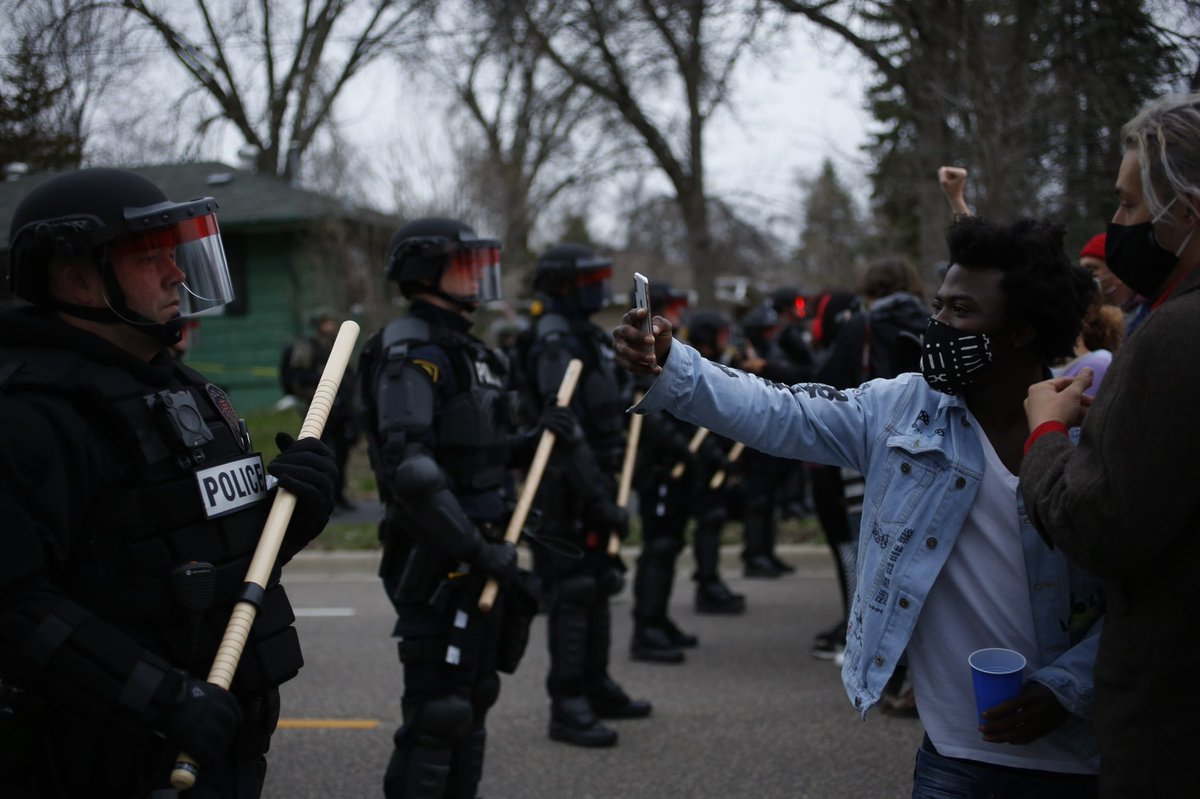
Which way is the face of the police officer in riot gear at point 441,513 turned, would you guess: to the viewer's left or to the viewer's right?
to the viewer's right

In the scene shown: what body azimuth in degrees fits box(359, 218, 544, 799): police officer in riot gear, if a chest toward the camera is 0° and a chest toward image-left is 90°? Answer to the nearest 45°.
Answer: approximately 270°

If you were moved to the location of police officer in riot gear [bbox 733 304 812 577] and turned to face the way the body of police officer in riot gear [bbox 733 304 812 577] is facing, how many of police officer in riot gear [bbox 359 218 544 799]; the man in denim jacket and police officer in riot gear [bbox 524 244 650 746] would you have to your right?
3

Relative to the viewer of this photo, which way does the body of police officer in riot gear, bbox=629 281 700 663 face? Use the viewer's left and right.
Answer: facing to the right of the viewer

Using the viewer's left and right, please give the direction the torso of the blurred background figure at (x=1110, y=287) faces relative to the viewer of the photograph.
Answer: facing to the left of the viewer

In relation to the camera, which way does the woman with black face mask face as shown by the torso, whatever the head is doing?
to the viewer's left

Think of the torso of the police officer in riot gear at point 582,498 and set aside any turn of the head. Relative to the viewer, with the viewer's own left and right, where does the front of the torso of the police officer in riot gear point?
facing to the right of the viewer

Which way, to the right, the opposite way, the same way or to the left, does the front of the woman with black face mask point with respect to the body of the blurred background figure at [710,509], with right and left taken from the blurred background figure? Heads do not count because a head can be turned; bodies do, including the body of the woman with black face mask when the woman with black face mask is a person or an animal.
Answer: the opposite way

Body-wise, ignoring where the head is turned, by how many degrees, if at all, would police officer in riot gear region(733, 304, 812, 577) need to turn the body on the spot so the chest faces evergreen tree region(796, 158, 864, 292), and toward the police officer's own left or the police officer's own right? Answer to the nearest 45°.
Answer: approximately 90° to the police officer's own left

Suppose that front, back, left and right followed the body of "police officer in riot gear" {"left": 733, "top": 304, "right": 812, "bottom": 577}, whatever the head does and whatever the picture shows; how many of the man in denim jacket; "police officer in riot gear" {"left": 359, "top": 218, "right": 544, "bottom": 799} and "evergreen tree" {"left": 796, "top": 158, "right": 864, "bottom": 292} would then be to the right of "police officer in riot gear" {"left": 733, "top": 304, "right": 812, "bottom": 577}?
2

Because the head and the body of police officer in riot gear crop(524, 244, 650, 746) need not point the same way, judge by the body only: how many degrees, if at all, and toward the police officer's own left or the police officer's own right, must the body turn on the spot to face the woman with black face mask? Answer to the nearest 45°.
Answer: approximately 90° to the police officer's own right

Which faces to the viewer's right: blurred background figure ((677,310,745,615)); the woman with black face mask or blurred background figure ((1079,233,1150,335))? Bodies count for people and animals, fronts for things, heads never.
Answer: blurred background figure ((677,310,745,615))

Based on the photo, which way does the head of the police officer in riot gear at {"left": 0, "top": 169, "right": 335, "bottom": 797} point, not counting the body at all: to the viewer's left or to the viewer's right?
to the viewer's right

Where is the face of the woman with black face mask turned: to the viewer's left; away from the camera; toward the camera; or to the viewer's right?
to the viewer's left
